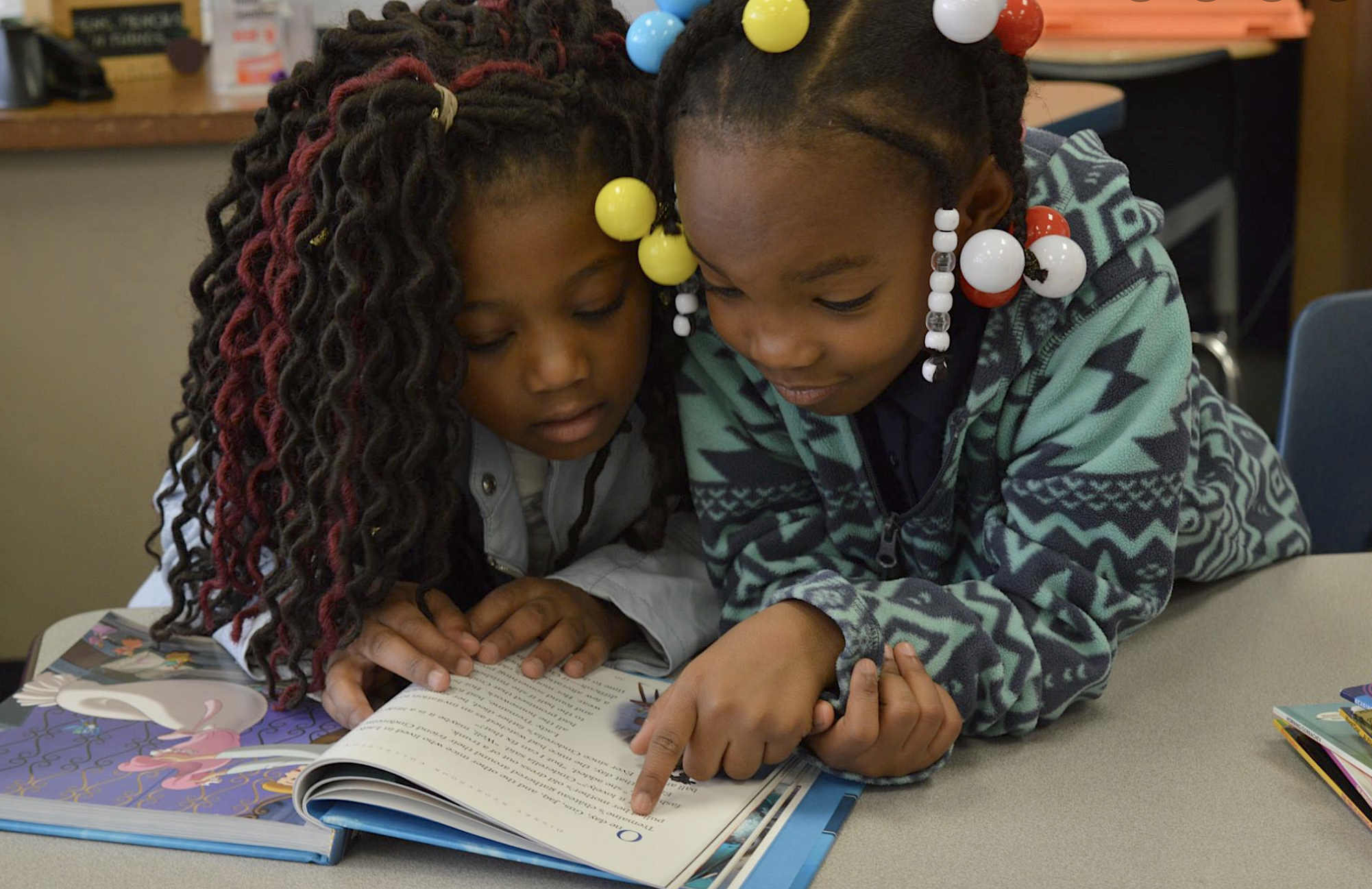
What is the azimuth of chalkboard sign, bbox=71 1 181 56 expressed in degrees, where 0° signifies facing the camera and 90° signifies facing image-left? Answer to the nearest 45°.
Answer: approximately 0°

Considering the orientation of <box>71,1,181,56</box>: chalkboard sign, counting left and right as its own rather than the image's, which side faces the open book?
front

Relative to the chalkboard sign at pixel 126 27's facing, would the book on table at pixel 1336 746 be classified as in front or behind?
in front

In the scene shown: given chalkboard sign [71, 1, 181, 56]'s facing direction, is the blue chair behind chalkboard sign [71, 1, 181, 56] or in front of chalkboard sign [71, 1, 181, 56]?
in front

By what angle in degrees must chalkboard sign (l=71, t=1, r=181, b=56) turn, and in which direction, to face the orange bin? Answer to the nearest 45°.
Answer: approximately 90° to its left
